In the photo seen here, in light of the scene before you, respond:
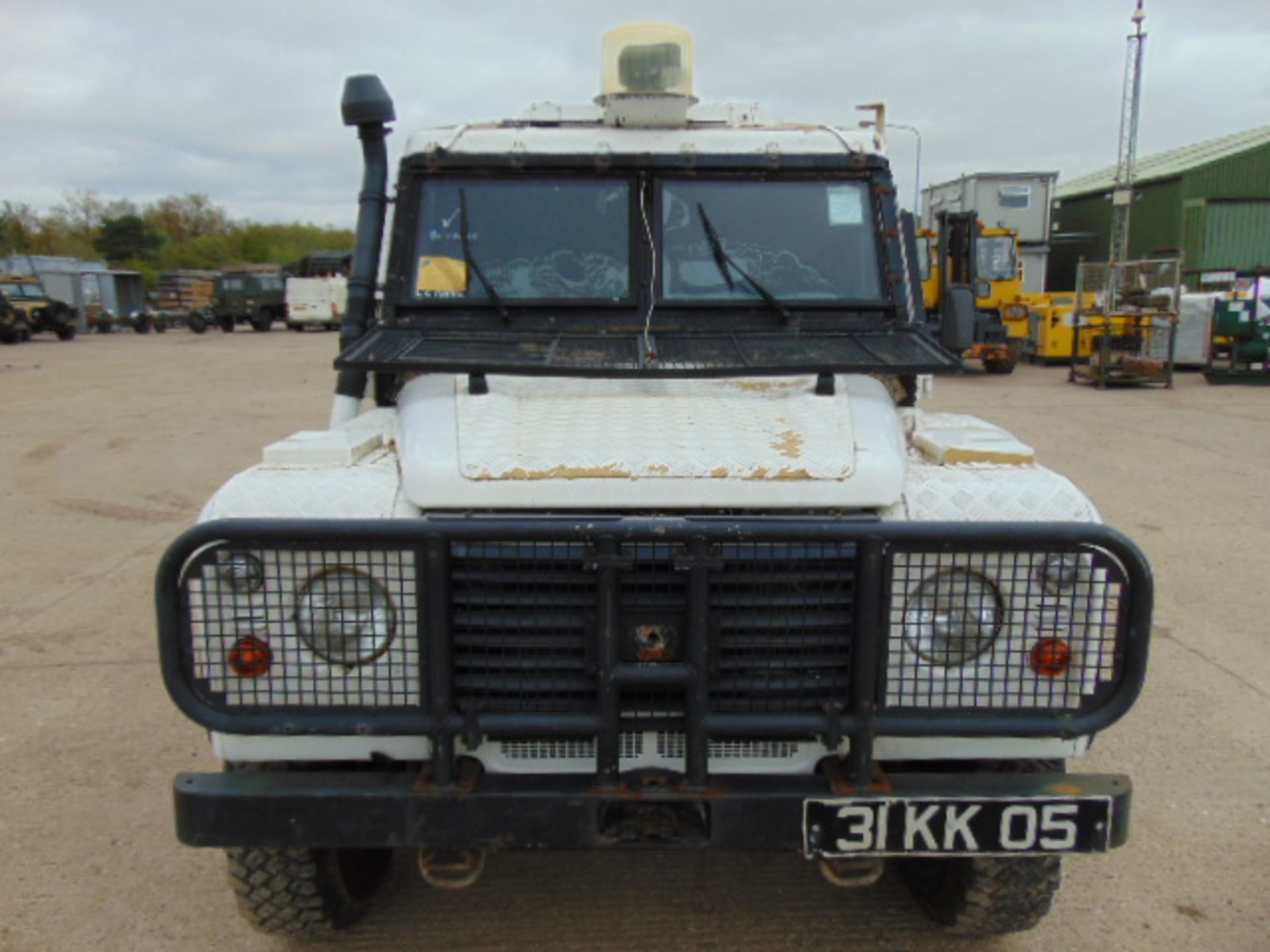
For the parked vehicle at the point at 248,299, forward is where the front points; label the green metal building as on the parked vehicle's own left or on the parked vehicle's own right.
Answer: on the parked vehicle's own left

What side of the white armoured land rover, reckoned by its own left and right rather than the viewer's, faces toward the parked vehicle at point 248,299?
back

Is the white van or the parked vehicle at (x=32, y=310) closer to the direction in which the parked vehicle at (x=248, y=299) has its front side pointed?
the parked vehicle

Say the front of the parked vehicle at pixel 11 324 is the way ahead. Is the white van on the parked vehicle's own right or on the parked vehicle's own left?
on the parked vehicle's own left

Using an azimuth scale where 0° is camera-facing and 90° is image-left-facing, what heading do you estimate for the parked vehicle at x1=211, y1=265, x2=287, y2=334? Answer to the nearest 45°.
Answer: approximately 45°

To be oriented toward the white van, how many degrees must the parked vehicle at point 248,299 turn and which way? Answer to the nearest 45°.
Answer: approximately 90° to its left

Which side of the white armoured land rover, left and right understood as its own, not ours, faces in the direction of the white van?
back

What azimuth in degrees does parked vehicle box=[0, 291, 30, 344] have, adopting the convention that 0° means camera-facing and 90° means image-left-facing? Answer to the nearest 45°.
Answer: approximately 315°
